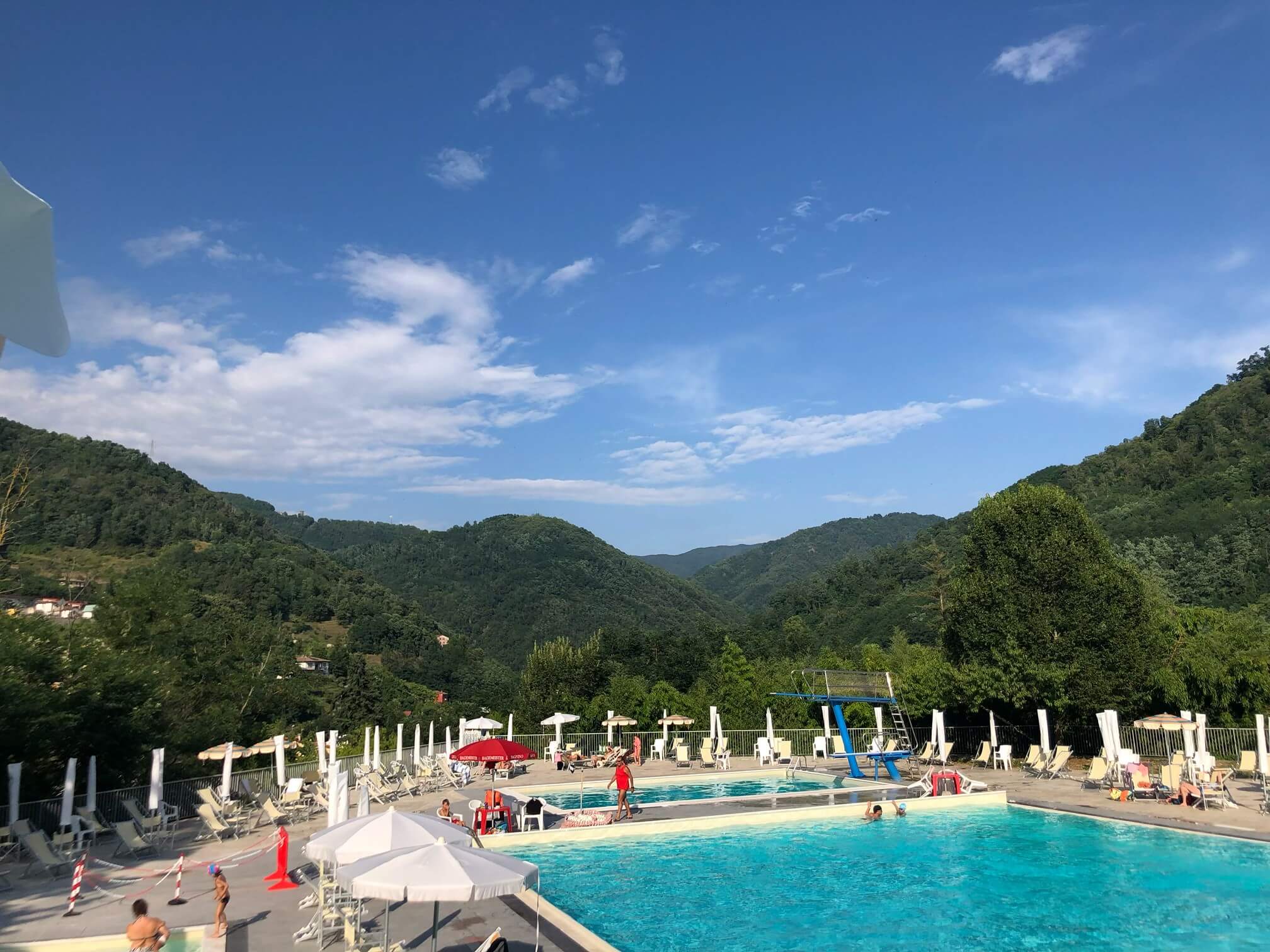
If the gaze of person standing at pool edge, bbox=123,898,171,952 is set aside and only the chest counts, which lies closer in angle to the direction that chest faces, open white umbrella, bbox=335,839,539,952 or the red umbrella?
the red umbrella

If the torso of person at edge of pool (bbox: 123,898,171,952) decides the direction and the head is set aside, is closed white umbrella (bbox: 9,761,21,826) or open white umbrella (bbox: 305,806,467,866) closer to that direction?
the closed white umbrella

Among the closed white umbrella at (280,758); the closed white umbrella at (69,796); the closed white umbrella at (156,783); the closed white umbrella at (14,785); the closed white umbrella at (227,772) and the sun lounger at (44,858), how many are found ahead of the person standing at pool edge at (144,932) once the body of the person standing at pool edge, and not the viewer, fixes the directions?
6

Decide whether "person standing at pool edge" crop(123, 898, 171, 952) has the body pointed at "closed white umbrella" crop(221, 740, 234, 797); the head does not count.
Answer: yes

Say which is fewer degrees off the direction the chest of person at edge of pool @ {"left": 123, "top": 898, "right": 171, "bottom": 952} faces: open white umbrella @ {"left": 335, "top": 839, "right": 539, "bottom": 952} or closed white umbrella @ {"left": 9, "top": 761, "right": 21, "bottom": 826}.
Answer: the closed white umbrella

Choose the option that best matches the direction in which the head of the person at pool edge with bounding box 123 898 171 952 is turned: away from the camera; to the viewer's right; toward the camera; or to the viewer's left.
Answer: away from the camera

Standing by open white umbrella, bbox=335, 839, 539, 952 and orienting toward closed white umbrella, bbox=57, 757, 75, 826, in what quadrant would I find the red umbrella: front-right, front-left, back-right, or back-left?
front-right

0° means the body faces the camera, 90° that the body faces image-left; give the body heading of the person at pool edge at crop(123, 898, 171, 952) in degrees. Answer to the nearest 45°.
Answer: approximately 180°

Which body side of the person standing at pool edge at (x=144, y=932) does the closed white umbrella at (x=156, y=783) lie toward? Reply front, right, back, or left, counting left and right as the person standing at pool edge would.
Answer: front

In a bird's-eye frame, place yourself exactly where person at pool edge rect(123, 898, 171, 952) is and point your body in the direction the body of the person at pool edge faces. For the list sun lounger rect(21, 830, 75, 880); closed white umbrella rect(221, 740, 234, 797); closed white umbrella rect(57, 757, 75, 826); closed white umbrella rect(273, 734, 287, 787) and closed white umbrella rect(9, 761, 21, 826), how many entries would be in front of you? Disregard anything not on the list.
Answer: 5

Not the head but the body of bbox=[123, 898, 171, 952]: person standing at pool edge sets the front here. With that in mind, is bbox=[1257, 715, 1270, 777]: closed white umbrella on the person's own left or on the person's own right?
on the person's own right

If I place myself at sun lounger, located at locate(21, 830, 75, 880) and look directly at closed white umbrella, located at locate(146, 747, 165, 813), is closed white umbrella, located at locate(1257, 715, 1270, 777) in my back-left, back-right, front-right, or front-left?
front-right

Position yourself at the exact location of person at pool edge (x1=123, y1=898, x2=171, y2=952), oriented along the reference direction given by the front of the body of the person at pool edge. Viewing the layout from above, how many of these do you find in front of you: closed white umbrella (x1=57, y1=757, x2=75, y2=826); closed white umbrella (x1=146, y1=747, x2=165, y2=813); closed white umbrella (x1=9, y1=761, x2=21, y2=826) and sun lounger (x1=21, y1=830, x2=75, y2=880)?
4

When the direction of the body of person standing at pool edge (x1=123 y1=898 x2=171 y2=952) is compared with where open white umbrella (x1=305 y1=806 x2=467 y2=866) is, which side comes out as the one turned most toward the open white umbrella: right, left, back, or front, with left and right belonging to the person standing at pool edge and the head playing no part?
right

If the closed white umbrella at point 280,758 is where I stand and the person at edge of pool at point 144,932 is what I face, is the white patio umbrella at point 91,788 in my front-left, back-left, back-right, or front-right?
front-right

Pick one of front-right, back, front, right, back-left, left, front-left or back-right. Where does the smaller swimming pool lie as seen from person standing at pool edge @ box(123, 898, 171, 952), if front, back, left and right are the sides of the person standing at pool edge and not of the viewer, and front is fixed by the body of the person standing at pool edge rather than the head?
front-right

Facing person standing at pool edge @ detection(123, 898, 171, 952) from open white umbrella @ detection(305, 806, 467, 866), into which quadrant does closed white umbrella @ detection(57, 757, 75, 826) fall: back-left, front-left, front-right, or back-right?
front-right

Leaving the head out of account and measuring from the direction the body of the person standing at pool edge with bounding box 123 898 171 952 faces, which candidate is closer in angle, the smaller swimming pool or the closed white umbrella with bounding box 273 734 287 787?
the closed white umbrella

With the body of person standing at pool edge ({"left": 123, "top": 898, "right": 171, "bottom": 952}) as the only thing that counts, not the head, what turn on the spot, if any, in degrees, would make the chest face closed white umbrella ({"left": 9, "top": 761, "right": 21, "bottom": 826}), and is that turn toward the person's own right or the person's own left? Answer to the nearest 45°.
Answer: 0° — they already face it
